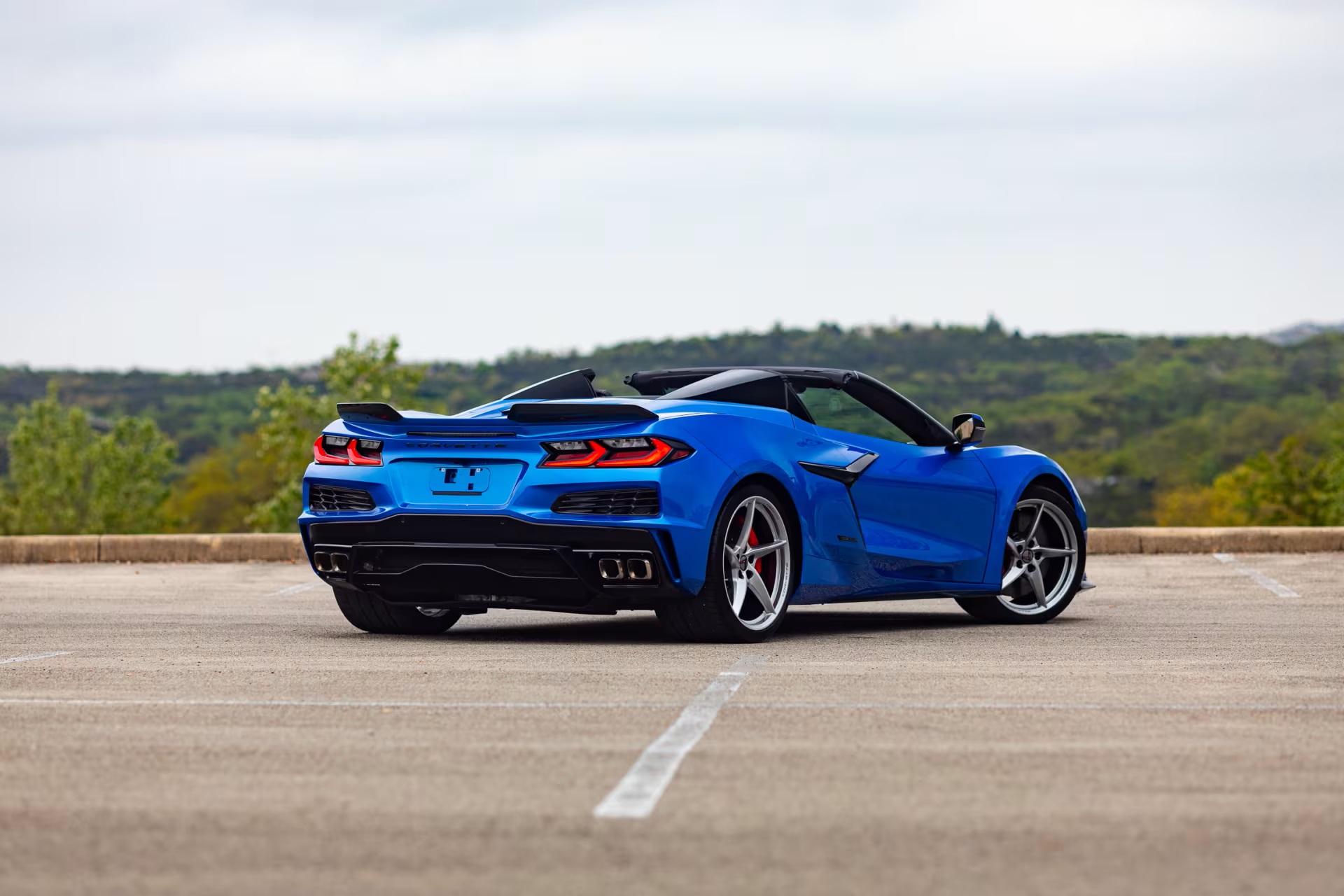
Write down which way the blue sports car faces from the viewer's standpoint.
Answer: facing away from the viewer and to the right of the viewer

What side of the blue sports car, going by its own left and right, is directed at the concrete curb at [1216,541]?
front
